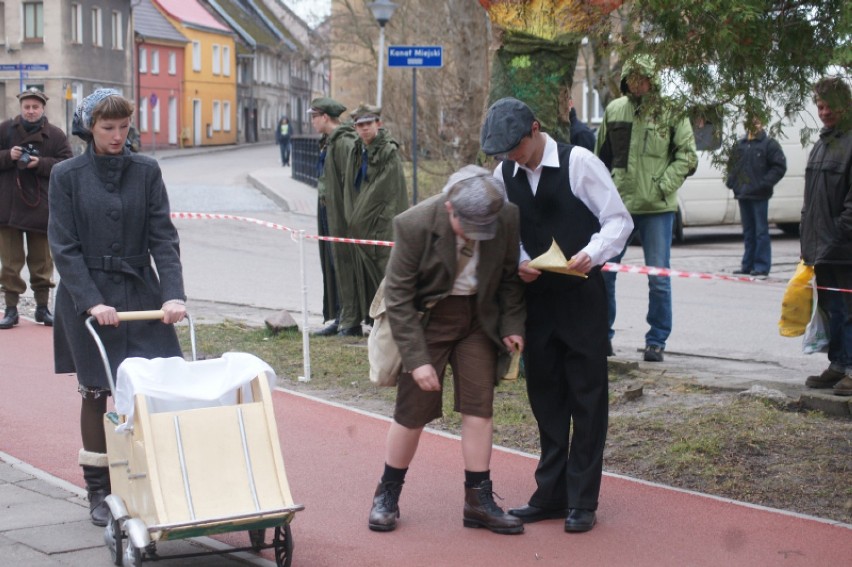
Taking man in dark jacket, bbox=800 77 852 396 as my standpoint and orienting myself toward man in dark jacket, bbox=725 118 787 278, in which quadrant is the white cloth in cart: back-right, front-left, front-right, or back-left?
back-left

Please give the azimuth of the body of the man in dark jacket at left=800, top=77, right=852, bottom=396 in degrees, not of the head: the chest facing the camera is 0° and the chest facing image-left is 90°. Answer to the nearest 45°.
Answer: approximately 45°

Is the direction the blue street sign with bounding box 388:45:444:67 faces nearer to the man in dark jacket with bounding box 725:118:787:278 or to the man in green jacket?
the man in green jacket

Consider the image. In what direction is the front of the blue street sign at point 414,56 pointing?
toward the camera

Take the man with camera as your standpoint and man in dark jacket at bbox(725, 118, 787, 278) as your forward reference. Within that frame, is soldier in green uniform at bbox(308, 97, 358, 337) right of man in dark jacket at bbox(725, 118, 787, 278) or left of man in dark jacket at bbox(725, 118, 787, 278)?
right

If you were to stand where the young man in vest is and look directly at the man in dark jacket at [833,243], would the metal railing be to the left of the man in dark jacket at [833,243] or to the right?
left

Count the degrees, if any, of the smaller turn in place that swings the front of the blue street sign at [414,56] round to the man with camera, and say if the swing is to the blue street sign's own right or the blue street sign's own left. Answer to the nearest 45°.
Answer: approximately 45° to the blue street sign's own right

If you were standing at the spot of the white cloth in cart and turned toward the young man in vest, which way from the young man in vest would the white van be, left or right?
left

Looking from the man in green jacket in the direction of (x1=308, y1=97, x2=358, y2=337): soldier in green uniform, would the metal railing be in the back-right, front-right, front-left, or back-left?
front-right

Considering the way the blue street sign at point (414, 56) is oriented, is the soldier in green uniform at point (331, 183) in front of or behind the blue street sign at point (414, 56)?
in front

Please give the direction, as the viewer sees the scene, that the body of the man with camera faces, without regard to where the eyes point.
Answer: toward the camera

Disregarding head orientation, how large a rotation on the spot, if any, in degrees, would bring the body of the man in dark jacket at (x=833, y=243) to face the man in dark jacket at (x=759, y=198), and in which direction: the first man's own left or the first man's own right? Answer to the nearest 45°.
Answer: approximately 135° to the first man's own right

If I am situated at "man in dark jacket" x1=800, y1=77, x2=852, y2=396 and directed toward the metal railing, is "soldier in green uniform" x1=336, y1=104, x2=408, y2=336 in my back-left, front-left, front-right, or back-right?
front-left

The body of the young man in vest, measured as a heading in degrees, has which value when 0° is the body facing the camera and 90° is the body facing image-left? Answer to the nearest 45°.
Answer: approximately 45°
